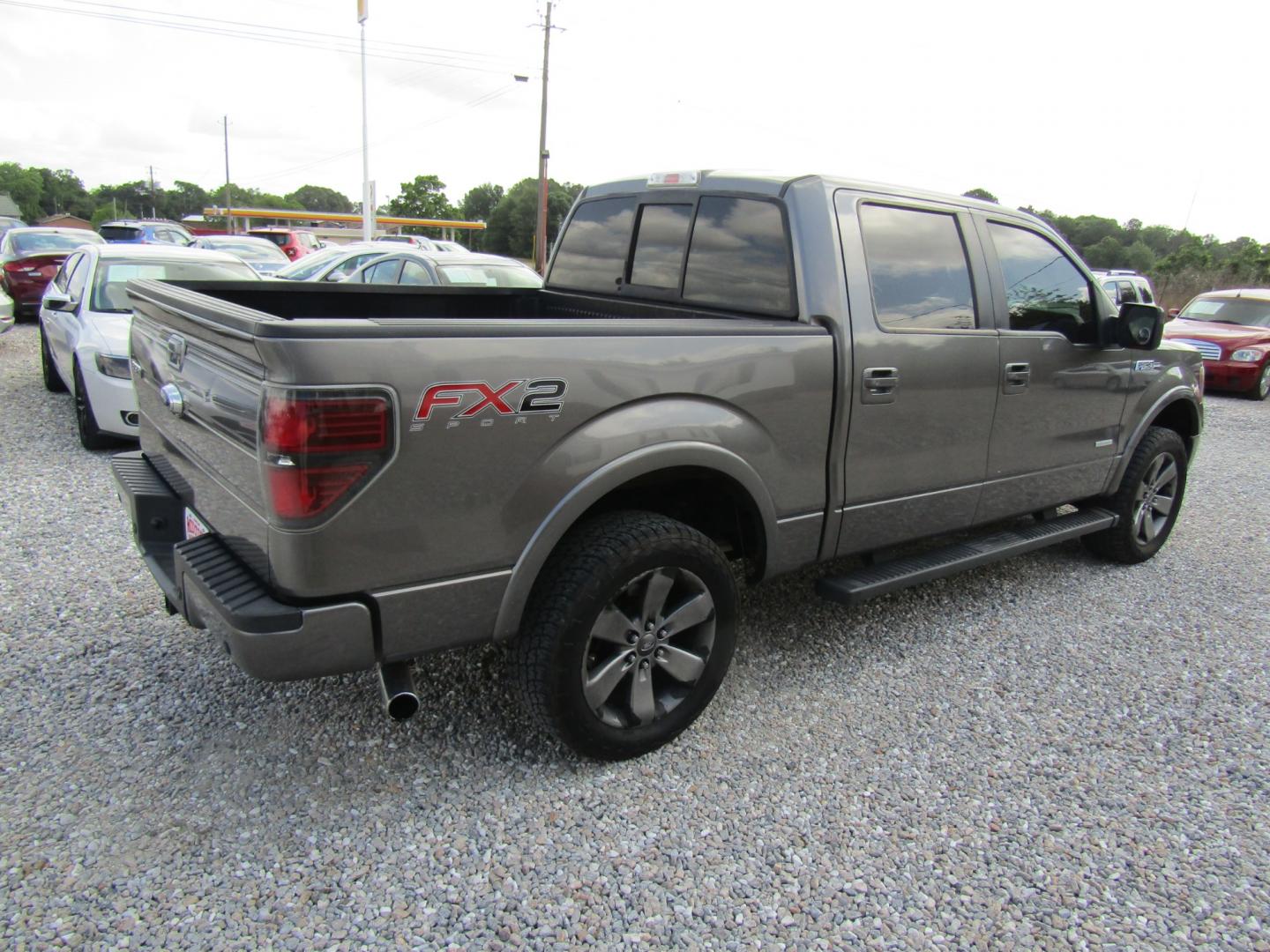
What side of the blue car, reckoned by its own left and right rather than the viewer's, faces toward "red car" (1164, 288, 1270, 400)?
right

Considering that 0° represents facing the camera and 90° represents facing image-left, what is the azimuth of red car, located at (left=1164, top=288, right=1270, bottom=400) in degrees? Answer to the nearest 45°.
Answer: approximately 45°

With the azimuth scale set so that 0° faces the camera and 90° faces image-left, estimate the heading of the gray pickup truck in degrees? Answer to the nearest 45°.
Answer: approximately 225°

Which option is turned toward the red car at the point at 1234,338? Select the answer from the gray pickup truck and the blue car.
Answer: the gray pickup truck

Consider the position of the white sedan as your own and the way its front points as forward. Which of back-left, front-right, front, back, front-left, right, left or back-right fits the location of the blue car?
back-left

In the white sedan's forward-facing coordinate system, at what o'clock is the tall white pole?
The tall white pole is roughly at 8 o'clock from the white sedan.

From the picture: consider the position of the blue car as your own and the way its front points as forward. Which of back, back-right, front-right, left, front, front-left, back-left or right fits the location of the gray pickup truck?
back-right

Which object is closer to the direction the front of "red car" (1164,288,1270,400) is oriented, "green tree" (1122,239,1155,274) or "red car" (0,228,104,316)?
the red car

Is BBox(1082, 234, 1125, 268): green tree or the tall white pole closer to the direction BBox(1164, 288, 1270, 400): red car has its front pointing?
the tall white pole

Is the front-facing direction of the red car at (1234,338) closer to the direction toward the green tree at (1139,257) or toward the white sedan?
the white sedan
